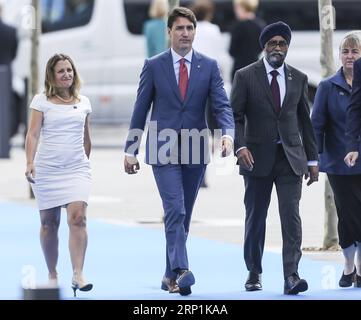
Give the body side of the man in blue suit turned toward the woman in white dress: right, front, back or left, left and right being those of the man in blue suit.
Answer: right

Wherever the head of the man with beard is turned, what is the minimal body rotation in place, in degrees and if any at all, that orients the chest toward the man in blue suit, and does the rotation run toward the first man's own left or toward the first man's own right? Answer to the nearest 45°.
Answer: approximately 90° to the first man's own right

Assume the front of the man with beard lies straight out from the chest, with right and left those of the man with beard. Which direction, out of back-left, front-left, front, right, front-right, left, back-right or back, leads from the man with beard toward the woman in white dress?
right

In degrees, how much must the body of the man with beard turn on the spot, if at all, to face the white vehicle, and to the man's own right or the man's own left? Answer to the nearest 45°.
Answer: approximately 180°

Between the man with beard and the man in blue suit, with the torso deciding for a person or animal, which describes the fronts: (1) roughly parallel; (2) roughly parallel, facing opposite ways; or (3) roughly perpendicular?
roughly parallel

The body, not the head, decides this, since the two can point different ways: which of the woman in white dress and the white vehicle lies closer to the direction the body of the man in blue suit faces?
the woman in white dress

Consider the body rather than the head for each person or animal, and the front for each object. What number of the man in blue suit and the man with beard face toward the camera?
2

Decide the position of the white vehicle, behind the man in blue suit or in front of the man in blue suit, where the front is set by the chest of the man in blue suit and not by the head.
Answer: behind

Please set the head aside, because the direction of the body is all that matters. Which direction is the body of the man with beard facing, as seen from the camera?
toward the camera

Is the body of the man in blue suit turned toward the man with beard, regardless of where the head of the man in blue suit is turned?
no
